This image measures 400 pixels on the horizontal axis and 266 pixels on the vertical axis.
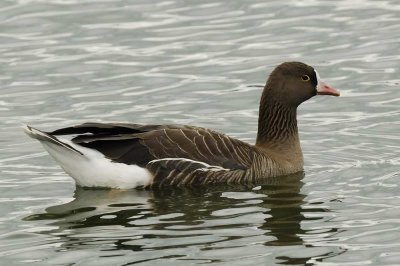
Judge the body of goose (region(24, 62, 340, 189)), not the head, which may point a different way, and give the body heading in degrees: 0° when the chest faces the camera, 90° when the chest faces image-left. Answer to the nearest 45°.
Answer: approximately 270°
